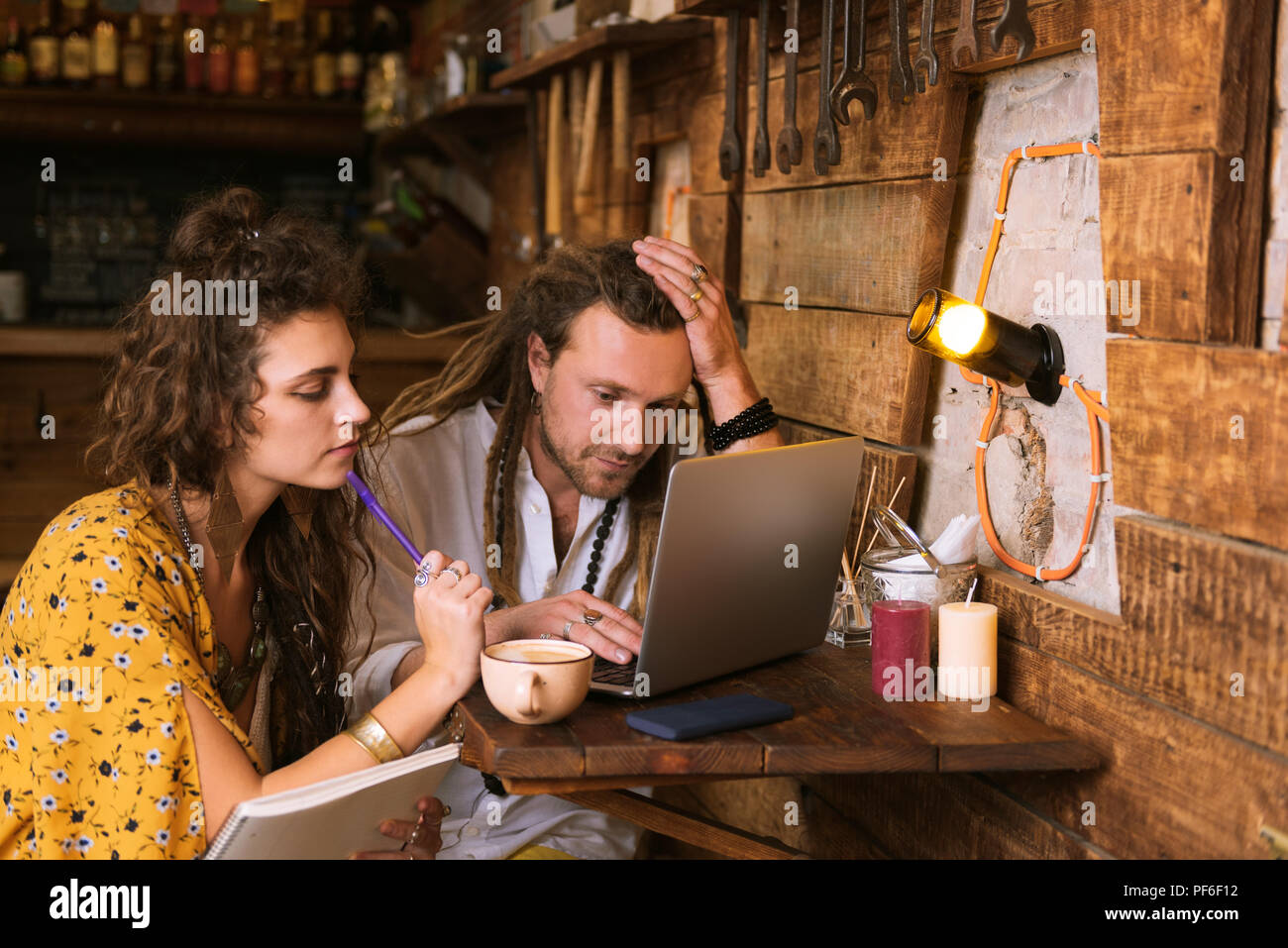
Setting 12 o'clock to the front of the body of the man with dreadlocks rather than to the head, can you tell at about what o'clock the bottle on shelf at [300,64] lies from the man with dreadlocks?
The bottle on shelf is roughly at 7 o'clock from the man with dreadlocks.

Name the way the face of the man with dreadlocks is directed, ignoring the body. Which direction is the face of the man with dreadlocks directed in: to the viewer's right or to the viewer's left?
to the viewer's right

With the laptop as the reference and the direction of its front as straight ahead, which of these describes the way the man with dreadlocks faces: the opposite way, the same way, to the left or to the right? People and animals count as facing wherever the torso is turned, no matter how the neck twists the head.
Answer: the opposite way

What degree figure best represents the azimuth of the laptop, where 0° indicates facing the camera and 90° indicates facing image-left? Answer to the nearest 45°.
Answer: approximately 135°

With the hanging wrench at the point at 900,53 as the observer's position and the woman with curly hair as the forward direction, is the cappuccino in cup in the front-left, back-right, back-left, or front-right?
front-left

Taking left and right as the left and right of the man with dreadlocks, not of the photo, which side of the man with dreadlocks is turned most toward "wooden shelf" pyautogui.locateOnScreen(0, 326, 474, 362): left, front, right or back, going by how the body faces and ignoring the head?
back

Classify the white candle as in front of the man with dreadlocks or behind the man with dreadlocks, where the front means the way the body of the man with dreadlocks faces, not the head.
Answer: in front

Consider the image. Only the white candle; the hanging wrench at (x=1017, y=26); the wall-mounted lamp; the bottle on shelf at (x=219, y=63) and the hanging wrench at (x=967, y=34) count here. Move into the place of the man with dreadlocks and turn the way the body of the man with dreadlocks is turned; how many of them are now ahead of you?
4

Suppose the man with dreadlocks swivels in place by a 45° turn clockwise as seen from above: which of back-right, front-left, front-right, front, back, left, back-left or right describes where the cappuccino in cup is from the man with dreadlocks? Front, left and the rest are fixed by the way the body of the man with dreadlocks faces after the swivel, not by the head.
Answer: front

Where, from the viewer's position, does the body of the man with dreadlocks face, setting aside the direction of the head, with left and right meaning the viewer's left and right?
facing the viewer and to the right of the viewer

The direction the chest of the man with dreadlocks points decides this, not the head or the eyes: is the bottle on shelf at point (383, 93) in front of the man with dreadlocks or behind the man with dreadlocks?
behind

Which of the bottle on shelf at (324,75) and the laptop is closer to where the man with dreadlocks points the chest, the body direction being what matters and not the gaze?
the laptop
